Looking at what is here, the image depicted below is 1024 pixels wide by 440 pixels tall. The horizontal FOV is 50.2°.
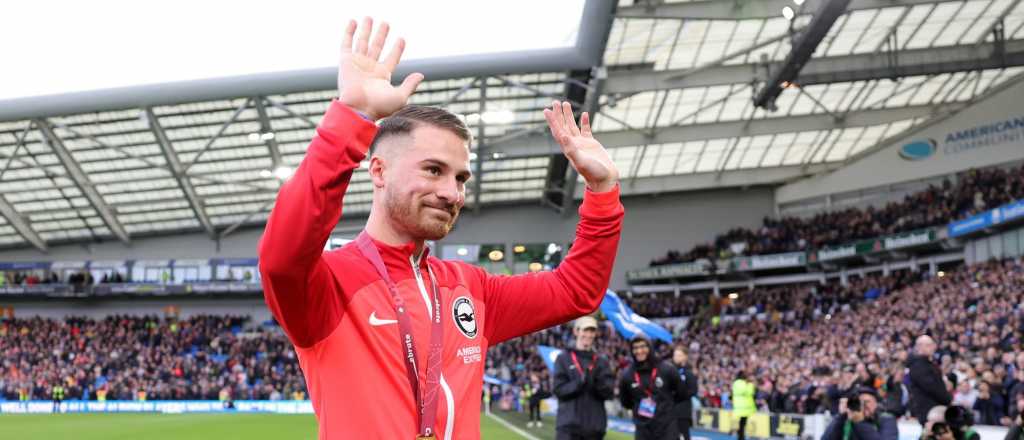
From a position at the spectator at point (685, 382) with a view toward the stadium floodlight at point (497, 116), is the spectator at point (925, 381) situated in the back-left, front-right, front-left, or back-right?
back-right

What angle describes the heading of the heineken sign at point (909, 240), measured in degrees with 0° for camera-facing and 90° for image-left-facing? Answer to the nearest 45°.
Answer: approximately 45°

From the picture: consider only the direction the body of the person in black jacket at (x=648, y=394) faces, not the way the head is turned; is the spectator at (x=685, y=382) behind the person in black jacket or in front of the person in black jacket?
behind

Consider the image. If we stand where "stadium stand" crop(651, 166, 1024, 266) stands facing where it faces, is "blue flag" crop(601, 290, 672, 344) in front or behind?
in front
